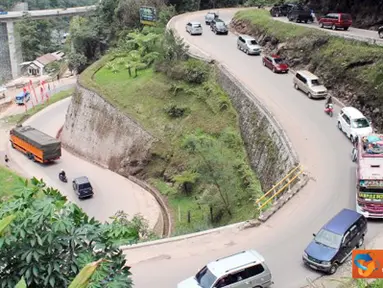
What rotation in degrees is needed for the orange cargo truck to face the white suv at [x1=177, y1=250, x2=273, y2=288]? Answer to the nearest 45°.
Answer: approximately 135° to its left

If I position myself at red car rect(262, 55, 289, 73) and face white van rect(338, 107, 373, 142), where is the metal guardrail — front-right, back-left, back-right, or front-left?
front-right

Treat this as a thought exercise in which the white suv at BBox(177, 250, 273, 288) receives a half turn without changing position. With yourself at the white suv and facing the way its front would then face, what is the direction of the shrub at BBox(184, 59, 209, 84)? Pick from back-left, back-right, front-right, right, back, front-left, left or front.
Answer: front-left

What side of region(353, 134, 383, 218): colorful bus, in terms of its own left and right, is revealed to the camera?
front

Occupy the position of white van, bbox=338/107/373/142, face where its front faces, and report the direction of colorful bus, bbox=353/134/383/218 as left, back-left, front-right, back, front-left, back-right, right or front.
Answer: front-right

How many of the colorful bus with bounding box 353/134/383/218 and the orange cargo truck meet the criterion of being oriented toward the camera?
1

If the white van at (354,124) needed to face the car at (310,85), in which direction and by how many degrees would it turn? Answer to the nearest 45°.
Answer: approximately 180°

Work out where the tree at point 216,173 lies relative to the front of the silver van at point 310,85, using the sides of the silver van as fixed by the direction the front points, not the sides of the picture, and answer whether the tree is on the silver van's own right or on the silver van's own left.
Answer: on the silver van's own right

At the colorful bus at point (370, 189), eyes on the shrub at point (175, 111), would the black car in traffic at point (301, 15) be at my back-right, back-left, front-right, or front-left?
front-right

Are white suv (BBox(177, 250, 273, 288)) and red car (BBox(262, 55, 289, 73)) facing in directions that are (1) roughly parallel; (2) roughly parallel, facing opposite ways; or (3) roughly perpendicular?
roughly perpendicular

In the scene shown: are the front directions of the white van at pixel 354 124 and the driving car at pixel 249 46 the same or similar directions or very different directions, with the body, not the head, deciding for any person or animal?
same or similar directions

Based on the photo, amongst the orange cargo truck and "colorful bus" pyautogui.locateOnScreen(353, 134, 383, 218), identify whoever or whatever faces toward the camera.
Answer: the colorful bus

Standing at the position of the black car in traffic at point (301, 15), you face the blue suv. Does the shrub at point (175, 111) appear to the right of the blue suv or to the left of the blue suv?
right

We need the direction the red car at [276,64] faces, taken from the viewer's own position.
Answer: facing the viewer and to the right of the viewer

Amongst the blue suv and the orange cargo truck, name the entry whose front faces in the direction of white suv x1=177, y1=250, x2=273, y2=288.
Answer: the blue suv

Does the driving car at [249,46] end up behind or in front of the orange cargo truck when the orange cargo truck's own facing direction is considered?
behind

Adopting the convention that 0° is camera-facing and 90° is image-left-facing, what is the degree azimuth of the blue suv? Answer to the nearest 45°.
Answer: approximately 45°

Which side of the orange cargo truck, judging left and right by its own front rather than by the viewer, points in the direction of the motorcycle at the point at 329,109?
back
